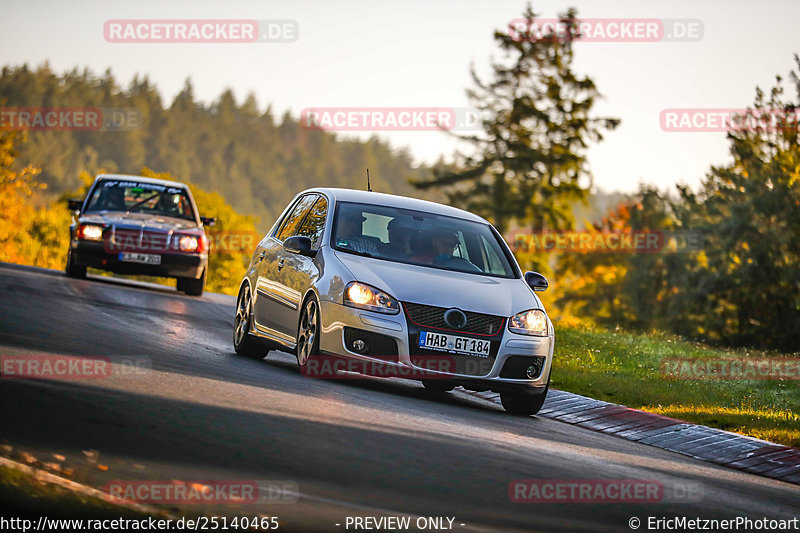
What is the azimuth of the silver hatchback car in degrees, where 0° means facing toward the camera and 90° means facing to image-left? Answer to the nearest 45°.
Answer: approximately 315°

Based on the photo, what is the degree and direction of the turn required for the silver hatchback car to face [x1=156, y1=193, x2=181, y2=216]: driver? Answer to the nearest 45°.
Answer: approximately 135° to its left

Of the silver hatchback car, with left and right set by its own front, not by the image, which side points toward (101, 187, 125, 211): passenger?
back

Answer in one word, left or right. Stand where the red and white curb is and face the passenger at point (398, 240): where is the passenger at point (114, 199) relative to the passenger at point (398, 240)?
right
